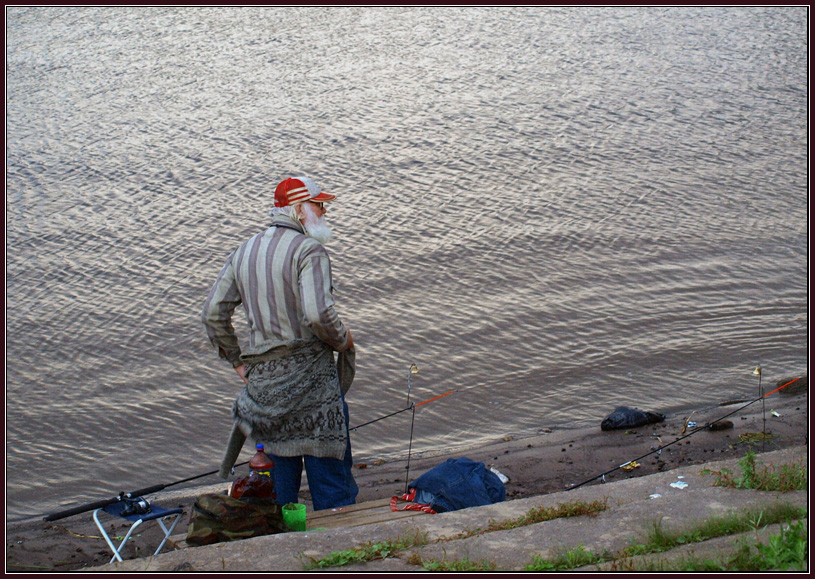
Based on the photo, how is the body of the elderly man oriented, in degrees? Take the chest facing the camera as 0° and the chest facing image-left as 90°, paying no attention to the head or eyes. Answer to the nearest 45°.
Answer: approximately 225°

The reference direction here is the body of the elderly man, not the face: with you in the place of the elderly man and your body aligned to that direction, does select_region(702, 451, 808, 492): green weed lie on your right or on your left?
on your right

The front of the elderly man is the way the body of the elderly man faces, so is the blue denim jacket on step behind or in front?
in front

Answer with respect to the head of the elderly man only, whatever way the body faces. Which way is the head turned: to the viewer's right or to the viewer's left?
to the viewer's right
